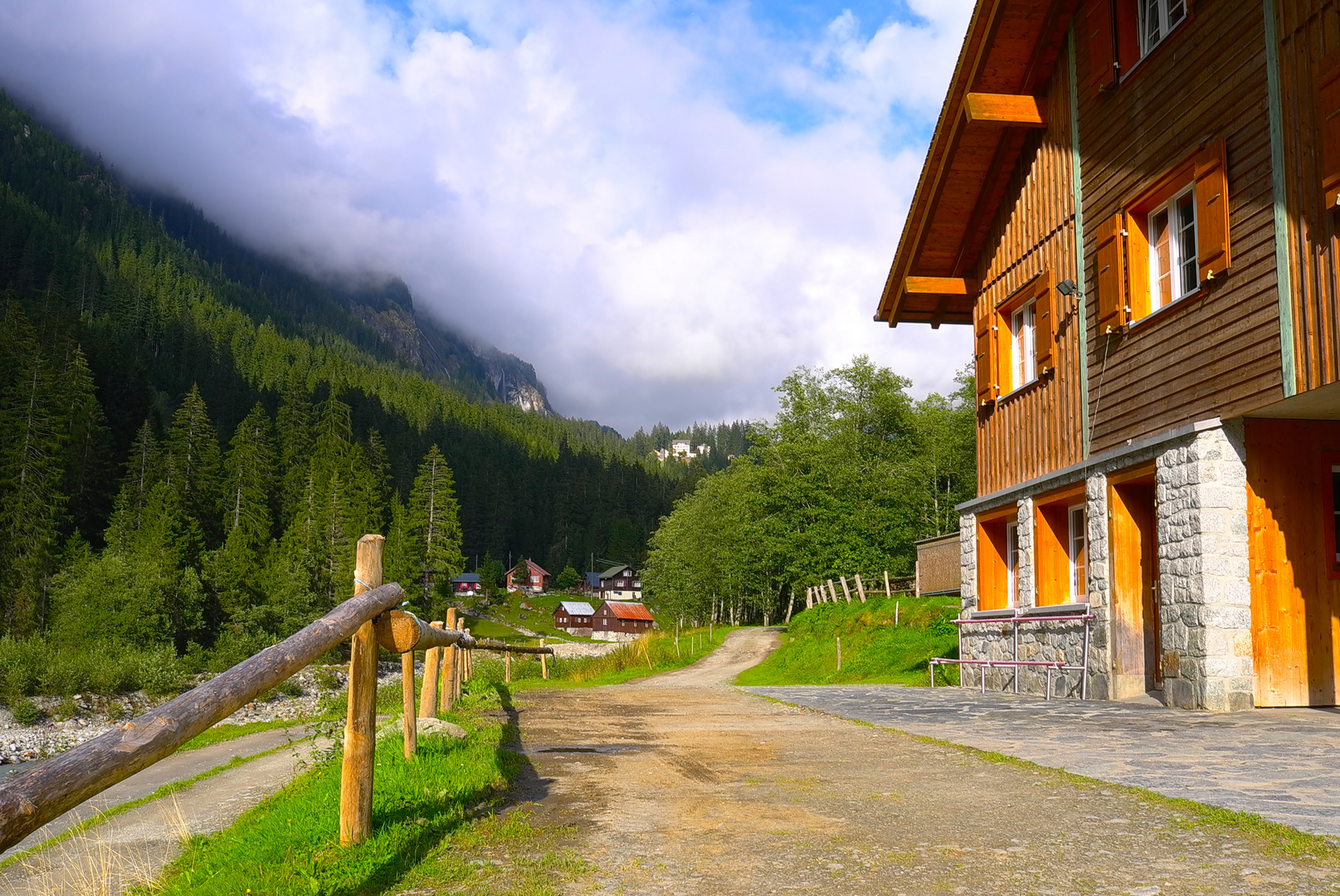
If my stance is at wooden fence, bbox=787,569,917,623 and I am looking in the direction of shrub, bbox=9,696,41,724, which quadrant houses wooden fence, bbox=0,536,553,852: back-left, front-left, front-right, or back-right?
front-left

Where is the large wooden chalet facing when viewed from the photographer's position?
facing the viewer and to the left of the viewer

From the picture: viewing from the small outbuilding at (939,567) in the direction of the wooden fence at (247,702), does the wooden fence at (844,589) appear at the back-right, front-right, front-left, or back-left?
back-right

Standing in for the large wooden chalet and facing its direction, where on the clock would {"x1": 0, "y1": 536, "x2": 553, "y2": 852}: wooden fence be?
The wooden fence is roughly at 11 o'clock from the large wooden chalet.

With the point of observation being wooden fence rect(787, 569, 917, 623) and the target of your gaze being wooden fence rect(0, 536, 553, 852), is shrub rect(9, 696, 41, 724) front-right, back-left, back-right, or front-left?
front-right

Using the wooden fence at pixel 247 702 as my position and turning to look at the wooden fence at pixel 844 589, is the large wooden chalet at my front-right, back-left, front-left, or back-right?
front-right

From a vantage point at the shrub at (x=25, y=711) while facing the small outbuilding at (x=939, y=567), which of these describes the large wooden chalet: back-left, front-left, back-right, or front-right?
front-right

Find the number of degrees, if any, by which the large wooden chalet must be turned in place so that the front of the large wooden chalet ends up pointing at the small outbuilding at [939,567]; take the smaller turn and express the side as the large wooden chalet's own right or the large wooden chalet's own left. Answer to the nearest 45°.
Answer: approximately 135° to the large wooden chalet's own right
